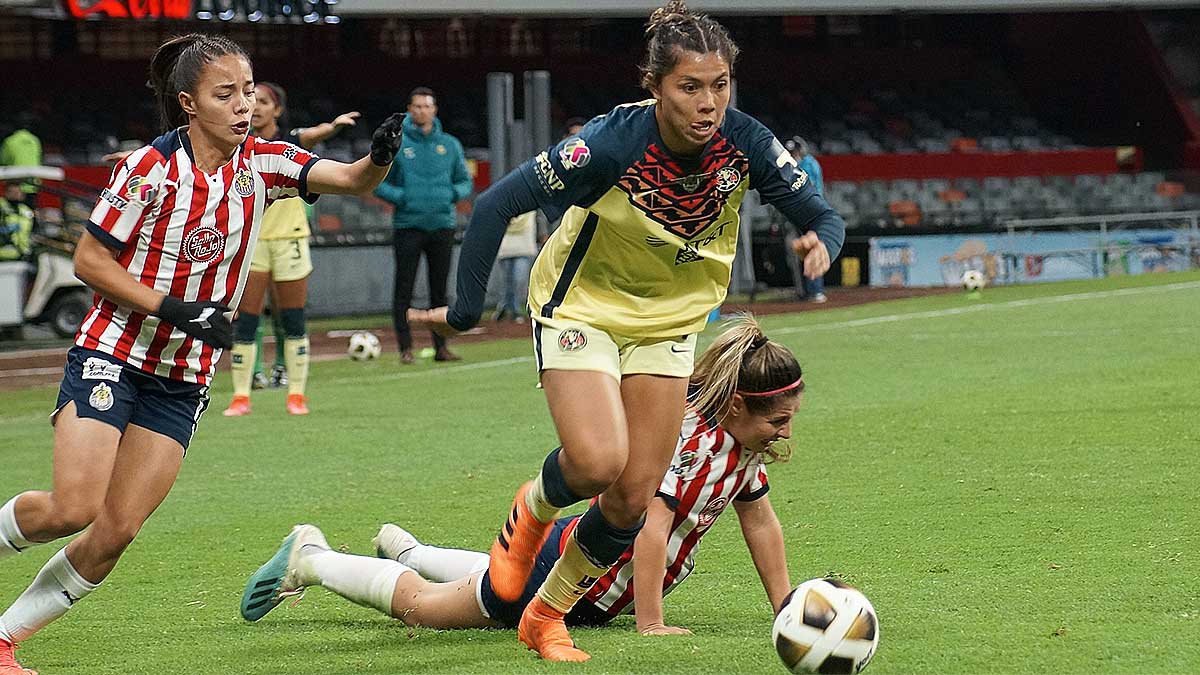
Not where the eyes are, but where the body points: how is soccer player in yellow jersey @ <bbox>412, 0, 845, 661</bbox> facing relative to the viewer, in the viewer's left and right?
facing the viewer and to the right of the viewer

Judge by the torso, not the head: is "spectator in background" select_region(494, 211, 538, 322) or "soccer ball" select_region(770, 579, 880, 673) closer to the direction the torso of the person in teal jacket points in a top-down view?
the soccer ball

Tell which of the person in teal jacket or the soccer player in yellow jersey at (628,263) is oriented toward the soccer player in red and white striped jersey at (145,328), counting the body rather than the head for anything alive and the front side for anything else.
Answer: the person in teal jacket

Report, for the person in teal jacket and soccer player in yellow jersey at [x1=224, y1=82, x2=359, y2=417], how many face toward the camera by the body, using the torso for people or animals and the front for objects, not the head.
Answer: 2

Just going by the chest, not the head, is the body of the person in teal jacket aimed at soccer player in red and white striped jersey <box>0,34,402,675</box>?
yes

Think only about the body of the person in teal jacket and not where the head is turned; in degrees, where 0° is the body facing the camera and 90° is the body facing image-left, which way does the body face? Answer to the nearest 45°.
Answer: approximately 0°

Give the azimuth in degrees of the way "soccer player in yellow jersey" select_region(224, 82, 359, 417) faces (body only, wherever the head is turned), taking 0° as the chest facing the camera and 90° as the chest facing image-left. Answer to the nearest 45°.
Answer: approximately 0°

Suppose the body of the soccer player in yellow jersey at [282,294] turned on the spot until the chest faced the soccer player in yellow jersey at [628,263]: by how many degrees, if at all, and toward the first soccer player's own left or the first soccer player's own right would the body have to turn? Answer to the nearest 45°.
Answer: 0° — they already face them

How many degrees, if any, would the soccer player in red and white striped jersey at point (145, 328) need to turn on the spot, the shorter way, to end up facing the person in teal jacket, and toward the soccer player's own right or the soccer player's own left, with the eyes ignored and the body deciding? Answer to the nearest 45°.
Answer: approximately 135° to the soccer player's own left

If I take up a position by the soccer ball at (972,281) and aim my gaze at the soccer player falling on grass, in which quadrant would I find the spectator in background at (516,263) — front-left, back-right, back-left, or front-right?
front-right

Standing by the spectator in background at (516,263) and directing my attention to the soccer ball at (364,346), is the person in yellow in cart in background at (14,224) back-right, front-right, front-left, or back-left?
front-right

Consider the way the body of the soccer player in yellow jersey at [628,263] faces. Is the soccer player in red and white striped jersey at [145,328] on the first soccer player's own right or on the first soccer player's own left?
on the first soccer player's own right

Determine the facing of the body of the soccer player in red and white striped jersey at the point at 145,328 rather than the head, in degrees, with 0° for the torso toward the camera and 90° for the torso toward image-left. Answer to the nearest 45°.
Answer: approximately 315°
